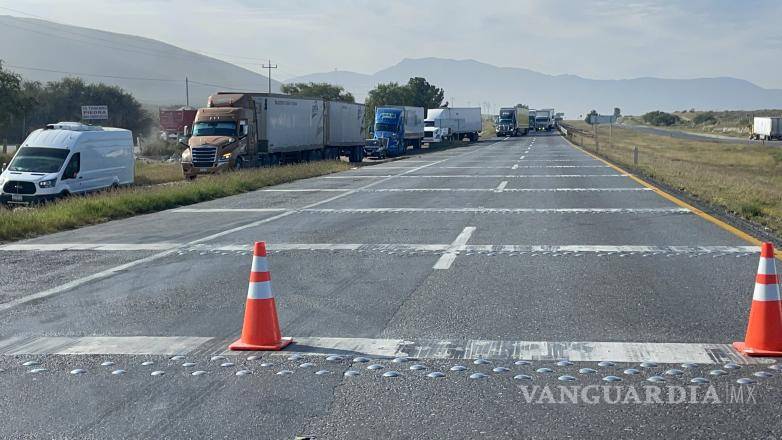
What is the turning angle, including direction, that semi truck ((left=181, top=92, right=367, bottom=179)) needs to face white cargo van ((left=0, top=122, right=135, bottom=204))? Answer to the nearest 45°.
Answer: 0° — it already faces it

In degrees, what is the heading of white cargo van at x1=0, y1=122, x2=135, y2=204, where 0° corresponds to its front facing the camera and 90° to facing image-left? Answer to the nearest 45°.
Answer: approximately 45°

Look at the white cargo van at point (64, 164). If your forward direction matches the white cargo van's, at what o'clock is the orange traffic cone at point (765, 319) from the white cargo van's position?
The orange traffic cone is roughly at 10 o'clock from the white cargo van.

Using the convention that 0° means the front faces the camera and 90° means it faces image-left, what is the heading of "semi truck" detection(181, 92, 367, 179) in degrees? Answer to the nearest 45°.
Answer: approximately 45°

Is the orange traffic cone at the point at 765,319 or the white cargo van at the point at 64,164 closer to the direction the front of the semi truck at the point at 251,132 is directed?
the white cargo van

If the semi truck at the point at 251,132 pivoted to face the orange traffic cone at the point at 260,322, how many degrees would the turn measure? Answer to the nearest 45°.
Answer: approximately 45° to its left

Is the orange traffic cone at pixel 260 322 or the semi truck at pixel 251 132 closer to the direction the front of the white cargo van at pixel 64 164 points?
the orange traffic cone

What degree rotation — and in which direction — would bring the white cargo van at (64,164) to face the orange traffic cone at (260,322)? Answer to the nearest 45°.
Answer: approximately 45° to its left

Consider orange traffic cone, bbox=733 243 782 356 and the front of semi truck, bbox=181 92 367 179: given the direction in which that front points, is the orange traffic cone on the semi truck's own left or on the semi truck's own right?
on the semi truck's own left

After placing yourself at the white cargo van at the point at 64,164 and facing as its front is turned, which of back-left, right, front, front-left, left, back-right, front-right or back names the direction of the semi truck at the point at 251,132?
back

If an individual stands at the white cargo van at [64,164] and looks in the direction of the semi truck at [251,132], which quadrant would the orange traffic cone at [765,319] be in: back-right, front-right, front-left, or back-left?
back-right
